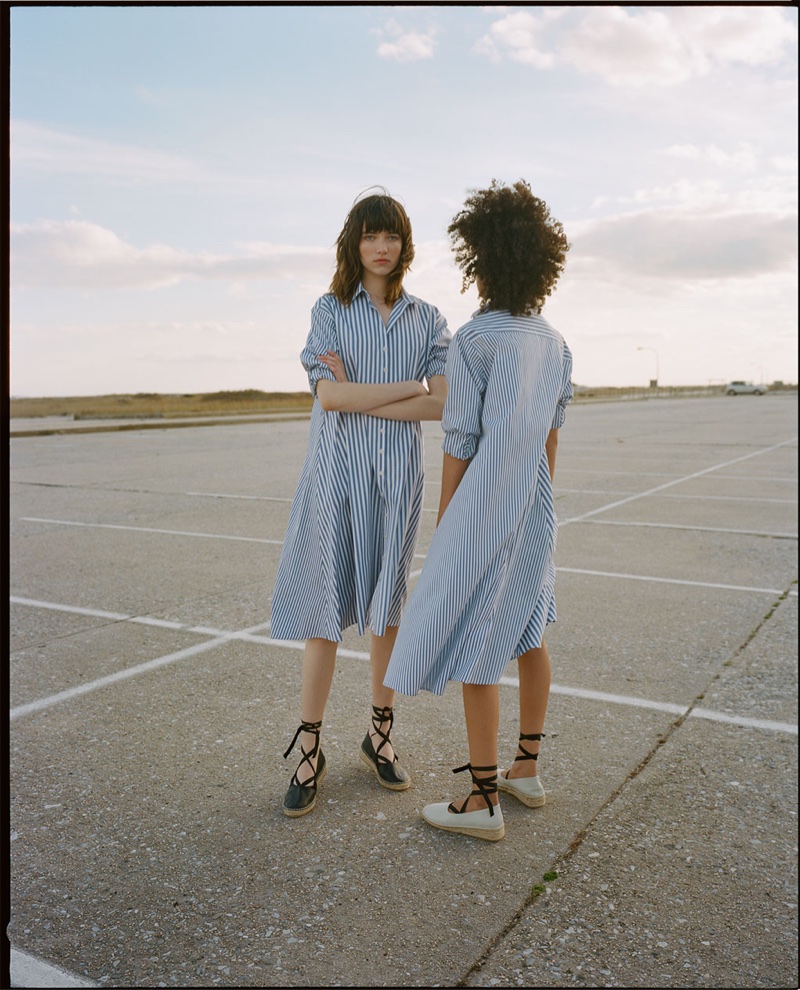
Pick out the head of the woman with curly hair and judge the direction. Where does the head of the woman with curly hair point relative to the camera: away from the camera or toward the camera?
away from the camera

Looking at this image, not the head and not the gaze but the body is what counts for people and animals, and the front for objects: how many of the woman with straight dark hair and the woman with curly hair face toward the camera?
1

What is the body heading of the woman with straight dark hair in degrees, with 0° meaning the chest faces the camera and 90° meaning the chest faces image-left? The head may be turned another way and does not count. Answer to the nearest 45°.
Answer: approximately 0°

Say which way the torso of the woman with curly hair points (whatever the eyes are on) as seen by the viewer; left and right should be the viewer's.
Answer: facing away from the viewer and to the left of the viewer
